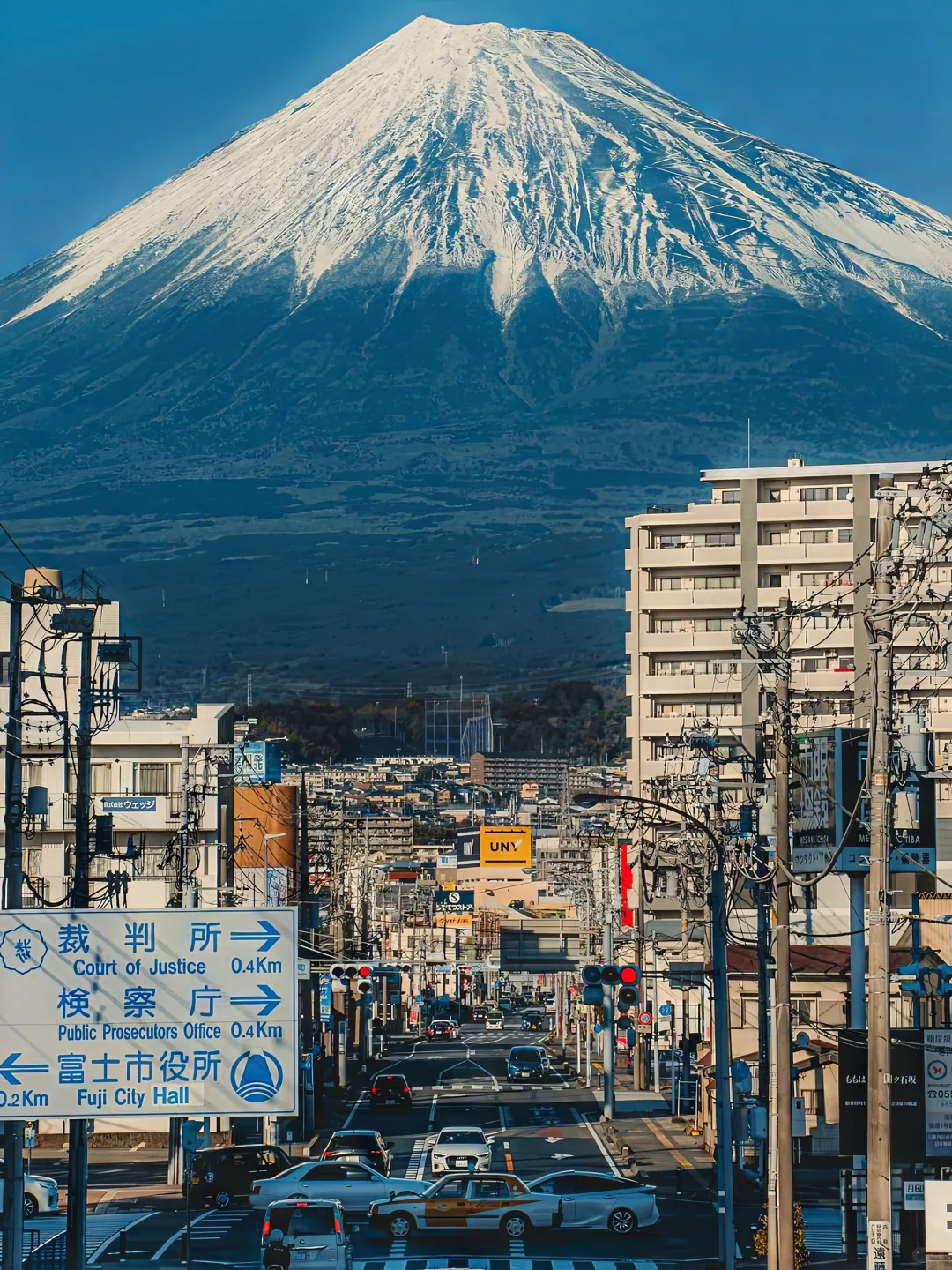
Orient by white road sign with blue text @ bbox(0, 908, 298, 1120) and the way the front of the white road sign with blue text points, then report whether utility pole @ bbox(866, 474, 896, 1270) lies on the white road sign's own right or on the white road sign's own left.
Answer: on the white road sign's own left

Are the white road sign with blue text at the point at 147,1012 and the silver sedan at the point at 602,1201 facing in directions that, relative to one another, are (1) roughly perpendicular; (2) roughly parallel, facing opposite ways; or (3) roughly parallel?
roughly perpendicular

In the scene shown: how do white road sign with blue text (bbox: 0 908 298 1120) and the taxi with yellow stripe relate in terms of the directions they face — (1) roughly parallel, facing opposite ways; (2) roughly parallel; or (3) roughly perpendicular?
roughly perpendicular

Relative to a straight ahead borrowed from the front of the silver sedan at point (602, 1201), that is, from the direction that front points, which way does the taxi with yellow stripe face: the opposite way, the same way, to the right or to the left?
the same way

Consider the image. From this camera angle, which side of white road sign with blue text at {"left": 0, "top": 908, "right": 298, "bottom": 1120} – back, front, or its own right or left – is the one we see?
front

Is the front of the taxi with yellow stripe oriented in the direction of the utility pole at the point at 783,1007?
no

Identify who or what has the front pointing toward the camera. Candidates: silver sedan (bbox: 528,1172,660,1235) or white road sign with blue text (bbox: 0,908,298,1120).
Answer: the white road sign with blue text

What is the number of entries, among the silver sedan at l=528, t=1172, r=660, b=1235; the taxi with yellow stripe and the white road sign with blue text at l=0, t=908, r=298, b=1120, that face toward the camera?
1
